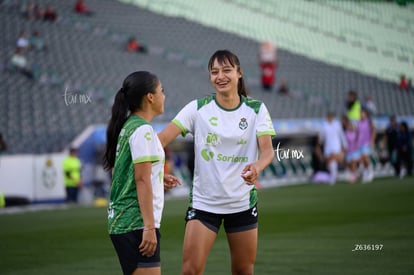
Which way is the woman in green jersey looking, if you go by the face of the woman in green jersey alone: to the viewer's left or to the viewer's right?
to the viewer's right

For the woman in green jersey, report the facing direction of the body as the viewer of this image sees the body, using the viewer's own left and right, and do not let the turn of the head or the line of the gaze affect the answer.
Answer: facing to the right of the viewer

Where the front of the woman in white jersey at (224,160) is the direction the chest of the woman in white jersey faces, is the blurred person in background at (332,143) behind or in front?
behind

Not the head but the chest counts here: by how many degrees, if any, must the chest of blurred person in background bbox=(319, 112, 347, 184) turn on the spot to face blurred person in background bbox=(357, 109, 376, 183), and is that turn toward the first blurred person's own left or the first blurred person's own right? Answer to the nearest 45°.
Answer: approximately 90° to the first blurred person's own left

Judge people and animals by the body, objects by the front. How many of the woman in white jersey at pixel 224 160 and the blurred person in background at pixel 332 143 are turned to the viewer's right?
0

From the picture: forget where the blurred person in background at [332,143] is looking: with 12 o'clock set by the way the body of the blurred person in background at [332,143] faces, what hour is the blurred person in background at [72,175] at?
the blurred person in background at [72,175] is roughly at 2 o'clock from the blurred person in background at [332,143].

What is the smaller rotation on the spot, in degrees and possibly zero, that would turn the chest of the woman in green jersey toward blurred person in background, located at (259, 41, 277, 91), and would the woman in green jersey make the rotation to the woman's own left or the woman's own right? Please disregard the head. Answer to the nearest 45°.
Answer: approximately 90° to the woman's own left

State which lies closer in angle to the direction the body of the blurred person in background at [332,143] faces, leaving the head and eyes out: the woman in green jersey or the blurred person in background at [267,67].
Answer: the woman in green jersey

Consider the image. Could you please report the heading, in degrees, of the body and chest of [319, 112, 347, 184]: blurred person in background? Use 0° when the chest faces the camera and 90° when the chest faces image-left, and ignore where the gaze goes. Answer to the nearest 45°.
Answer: approximately 0°

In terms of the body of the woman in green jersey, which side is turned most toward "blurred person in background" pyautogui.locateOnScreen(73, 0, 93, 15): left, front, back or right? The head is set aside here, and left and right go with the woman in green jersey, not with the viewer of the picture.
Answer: left

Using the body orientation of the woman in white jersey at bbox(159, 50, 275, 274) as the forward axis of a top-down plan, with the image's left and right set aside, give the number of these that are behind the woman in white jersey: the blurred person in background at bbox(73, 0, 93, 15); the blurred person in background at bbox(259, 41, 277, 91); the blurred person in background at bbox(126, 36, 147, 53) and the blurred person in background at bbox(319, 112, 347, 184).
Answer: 4

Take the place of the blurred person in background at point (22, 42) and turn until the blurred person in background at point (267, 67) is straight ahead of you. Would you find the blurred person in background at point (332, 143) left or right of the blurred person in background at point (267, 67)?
right
